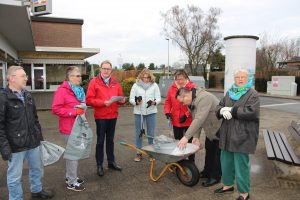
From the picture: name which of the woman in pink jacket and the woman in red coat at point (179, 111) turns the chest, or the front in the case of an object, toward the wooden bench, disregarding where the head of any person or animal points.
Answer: the woman in pink jacket

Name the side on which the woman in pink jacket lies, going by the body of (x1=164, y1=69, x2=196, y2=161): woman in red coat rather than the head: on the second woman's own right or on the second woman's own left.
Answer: on the second woman's own right

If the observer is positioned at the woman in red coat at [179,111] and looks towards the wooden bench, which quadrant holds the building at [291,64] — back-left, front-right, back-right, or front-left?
front-left

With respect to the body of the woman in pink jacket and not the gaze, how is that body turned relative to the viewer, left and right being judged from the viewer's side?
facing to the right of the viewer

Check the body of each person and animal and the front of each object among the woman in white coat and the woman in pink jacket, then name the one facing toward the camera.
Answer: the woman in white coat

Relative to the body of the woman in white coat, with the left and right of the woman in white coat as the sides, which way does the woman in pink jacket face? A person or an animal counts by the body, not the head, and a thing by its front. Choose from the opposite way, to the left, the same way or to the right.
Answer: to the left

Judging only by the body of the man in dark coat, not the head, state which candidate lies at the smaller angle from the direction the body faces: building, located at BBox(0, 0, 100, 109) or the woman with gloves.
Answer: the woman with gloves

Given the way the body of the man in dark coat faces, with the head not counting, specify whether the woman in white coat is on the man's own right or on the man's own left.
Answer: on the man's own left

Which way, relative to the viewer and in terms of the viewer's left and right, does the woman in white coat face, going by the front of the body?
facing the viewer

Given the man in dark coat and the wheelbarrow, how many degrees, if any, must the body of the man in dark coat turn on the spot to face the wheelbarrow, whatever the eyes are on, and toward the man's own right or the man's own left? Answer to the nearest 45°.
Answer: approximately 45° to the man's own left

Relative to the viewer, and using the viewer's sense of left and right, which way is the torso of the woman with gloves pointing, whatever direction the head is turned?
facing the viewer and to the left of the viewer

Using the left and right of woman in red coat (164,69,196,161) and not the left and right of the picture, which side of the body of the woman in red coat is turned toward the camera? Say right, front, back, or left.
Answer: front

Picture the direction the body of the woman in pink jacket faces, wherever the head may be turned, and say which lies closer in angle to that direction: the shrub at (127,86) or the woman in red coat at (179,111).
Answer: the woman in red coat

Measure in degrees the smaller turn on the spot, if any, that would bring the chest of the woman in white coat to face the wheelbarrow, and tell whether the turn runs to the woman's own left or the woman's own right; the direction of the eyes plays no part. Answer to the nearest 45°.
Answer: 0° — they already face it

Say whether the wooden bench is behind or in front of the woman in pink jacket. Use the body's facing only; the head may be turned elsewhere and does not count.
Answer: in front

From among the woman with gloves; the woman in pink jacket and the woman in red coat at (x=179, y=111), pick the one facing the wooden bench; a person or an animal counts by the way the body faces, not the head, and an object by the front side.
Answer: the woman in pink jacket

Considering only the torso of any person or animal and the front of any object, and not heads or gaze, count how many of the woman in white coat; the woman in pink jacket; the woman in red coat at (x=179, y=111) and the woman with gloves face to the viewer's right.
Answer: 1

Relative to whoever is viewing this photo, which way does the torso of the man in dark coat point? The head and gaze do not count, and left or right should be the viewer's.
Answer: facing the viewer and to the right of the viewer
